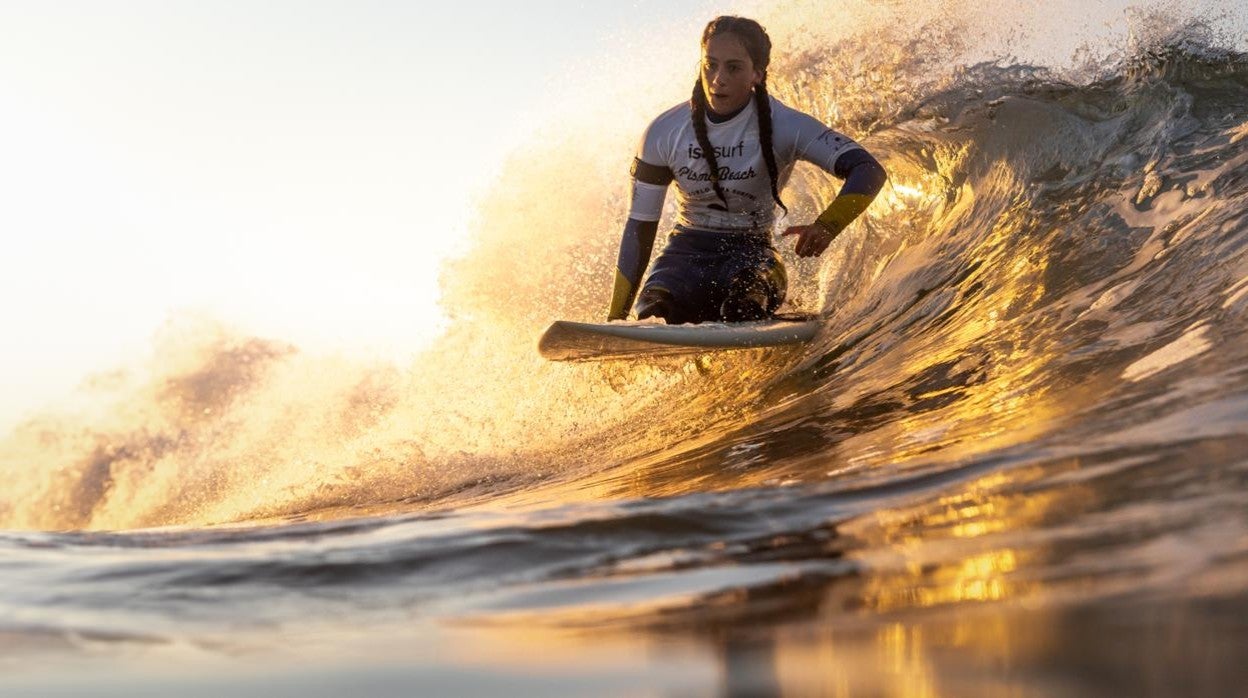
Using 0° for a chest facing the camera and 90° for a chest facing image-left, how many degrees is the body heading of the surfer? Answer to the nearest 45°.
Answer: approximately 0°
